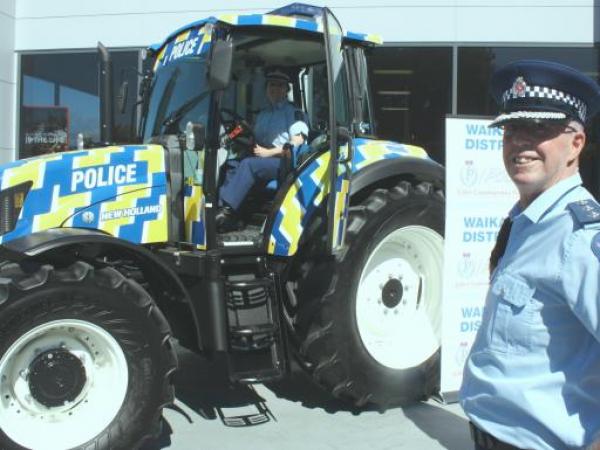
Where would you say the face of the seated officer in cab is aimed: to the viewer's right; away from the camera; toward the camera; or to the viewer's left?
toward the camera

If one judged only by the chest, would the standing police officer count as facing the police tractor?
no

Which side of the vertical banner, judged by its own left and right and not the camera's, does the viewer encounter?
front

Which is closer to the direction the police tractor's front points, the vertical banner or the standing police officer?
the standing police officer

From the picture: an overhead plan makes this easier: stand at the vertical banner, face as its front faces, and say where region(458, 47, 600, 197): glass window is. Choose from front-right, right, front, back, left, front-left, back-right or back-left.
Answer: back

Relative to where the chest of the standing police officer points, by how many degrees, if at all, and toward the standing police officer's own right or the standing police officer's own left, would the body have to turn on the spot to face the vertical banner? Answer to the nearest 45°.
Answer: approximately 135° to the standing police officer's own right

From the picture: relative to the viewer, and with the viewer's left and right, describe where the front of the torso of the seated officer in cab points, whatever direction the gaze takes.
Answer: facing the viewer and to the left of the viewer

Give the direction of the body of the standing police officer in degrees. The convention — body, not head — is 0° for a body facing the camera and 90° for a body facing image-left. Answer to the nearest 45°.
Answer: approximately 45°

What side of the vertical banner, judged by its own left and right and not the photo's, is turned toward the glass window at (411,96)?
back
